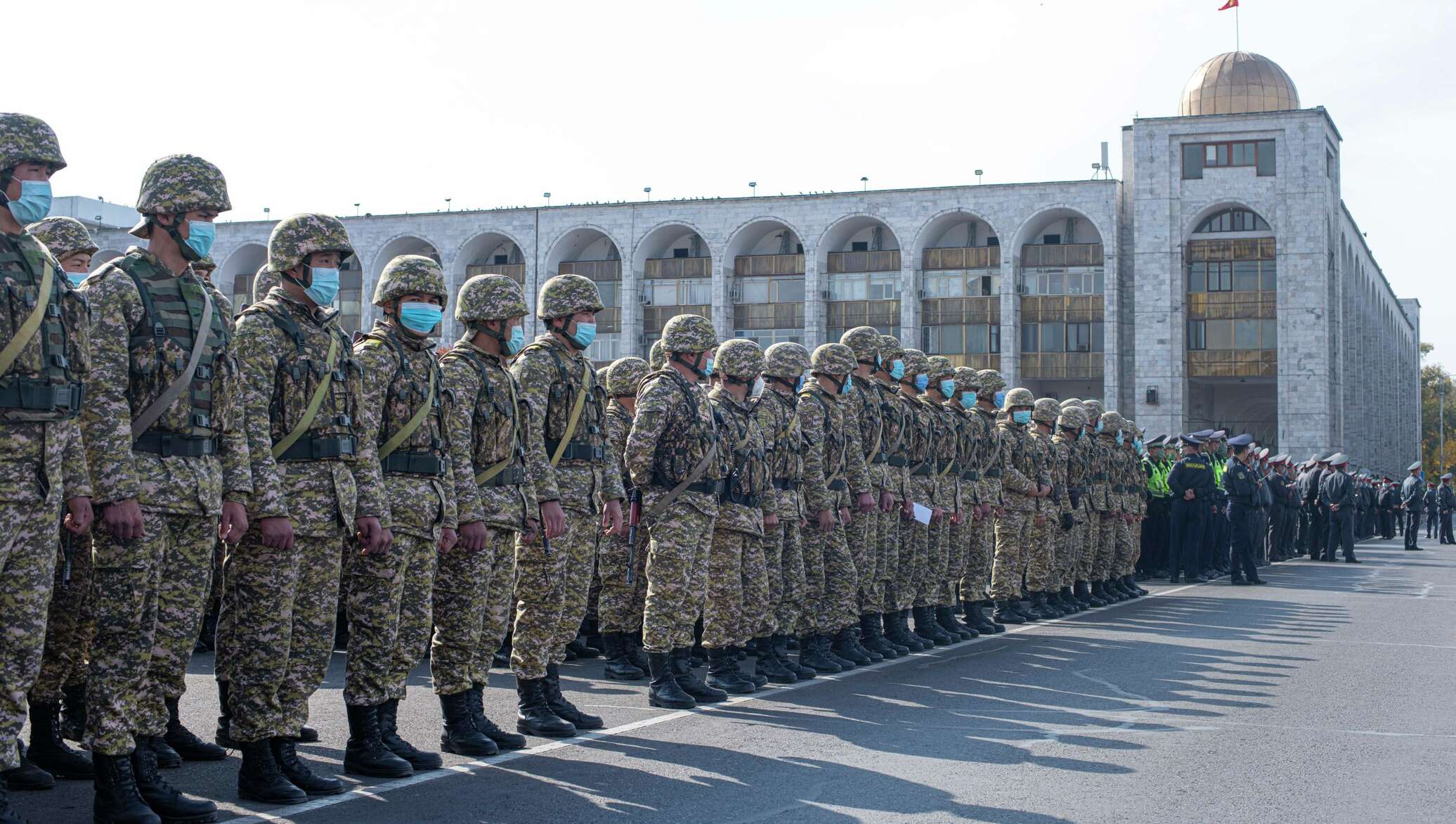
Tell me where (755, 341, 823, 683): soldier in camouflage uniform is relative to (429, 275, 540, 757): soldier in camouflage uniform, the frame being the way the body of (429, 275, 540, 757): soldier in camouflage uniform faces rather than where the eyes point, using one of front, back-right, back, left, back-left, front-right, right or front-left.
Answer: left

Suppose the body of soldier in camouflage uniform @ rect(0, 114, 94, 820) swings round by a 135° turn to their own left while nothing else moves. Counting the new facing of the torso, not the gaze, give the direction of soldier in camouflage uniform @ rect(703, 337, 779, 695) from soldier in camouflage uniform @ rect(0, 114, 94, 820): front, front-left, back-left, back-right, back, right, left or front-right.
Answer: front-right

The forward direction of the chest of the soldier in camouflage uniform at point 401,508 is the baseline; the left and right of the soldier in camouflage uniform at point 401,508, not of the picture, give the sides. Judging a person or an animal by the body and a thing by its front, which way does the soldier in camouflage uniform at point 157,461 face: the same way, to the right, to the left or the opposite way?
the same way

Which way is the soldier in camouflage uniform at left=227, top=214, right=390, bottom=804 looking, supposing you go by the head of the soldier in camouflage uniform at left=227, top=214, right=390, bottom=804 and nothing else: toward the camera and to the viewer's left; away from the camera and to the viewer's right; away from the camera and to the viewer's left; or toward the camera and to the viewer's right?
toward the camera and to the viewer's right

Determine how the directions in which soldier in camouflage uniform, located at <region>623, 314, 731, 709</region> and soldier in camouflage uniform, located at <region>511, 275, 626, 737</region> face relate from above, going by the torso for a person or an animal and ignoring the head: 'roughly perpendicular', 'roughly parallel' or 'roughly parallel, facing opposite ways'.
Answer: roughly parallel

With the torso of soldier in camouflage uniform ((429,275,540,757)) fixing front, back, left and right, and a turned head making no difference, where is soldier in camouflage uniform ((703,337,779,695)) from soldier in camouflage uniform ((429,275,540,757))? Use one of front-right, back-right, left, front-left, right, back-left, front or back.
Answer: left

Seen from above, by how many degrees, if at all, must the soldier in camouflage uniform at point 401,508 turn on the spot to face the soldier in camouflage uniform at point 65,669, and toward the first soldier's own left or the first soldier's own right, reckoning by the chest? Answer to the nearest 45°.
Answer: approximately 135° to the first soldier's own right

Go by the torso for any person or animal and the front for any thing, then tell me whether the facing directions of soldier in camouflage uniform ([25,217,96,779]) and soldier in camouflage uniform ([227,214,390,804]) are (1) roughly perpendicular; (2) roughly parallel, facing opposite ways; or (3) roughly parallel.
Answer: roughly parallel

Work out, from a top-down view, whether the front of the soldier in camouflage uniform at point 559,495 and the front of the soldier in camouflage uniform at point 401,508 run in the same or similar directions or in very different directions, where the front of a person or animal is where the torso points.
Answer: same or similar directions

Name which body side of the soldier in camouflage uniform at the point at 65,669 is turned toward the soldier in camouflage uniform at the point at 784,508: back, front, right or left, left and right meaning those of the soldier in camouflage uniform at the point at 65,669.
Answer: left

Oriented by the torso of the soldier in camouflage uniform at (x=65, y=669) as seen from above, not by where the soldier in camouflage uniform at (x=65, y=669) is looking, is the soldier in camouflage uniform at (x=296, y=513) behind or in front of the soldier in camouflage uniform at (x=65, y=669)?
in front

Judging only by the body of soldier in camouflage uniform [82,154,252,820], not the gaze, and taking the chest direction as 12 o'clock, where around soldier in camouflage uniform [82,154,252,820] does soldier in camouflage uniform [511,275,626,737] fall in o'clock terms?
soldier in camouflage uniform [511,275,626,737] is roughly at 9 o'clock from soldier in camouflage uniform [82,154,252,820].
